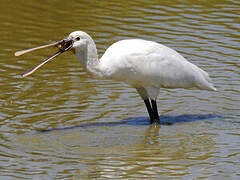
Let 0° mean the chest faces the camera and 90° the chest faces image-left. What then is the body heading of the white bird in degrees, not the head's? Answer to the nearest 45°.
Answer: approximately 90°
